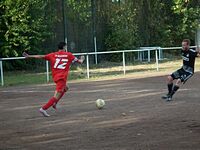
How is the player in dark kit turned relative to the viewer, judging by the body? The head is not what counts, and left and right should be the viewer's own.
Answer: facing the viewer and to the left of the viewer
